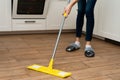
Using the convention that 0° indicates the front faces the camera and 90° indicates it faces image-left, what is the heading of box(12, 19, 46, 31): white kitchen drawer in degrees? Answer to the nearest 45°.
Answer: approximately 0°
